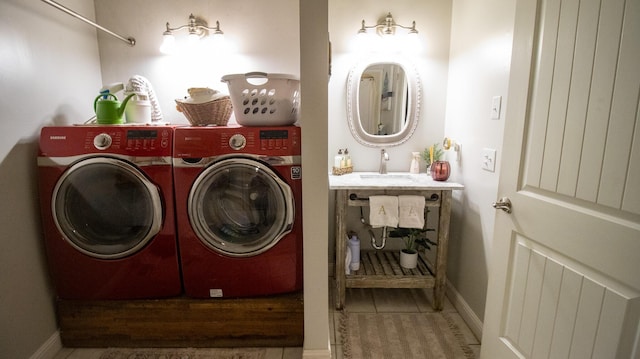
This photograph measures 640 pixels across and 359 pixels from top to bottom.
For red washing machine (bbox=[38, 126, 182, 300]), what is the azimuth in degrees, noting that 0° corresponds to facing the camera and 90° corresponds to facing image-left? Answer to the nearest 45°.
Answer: approximately 0°

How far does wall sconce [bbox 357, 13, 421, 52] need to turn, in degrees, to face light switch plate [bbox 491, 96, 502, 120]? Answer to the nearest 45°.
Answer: approximately 45° to its left

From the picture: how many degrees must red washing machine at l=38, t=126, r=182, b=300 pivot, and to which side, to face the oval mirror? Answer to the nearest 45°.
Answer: approximately 90° to its left
